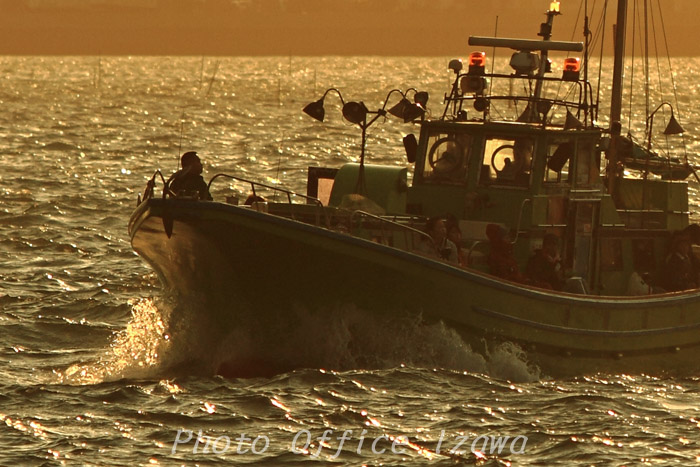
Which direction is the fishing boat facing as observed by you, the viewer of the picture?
facing the viewer and to the left of the viewer
